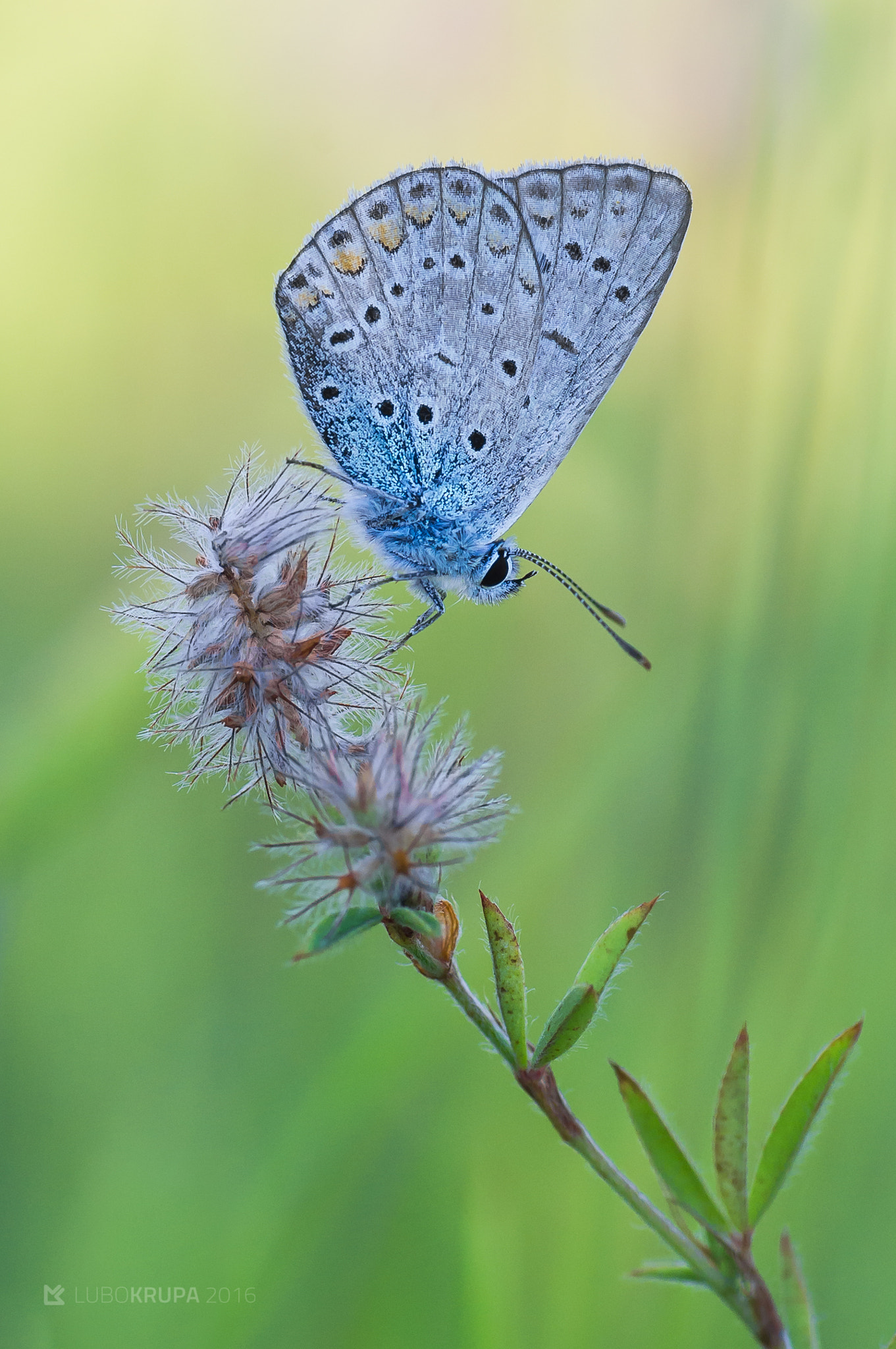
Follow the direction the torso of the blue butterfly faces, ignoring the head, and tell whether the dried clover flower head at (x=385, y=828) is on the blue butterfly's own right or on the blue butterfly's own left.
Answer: on the blue butterfly's own right

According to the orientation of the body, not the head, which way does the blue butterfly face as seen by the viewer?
to the viewer's right
